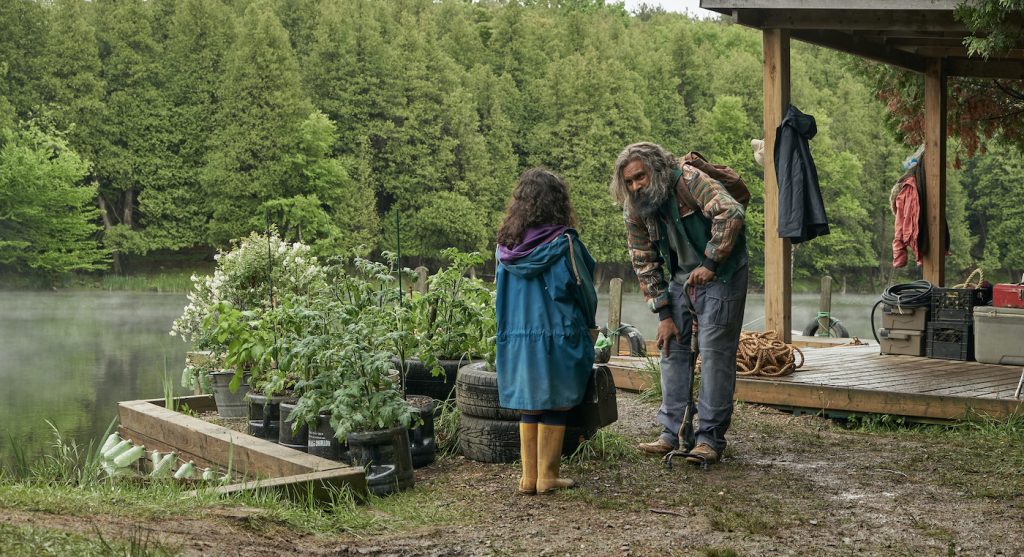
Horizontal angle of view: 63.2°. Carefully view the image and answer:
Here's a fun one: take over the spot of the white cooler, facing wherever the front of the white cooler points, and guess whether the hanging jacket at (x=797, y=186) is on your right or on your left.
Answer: on your right

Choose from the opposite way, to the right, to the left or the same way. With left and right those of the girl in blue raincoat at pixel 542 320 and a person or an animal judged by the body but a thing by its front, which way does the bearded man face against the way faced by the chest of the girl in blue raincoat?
the opposite way

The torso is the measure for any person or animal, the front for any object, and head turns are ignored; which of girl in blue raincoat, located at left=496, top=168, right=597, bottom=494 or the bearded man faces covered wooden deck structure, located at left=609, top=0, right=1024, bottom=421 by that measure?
the girl in blue raincoat

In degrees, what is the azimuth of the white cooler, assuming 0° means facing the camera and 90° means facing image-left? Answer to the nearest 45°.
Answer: approximately 0°

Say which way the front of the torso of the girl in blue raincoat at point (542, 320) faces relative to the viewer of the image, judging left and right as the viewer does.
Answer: facing away from the viewer and to the right of the viewer

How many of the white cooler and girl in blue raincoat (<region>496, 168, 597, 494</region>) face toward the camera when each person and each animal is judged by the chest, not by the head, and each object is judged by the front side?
1

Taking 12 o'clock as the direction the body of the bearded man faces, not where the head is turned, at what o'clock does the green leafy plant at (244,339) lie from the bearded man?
The green leafy plant is roughly at 2 o'clock from the bearded man.
